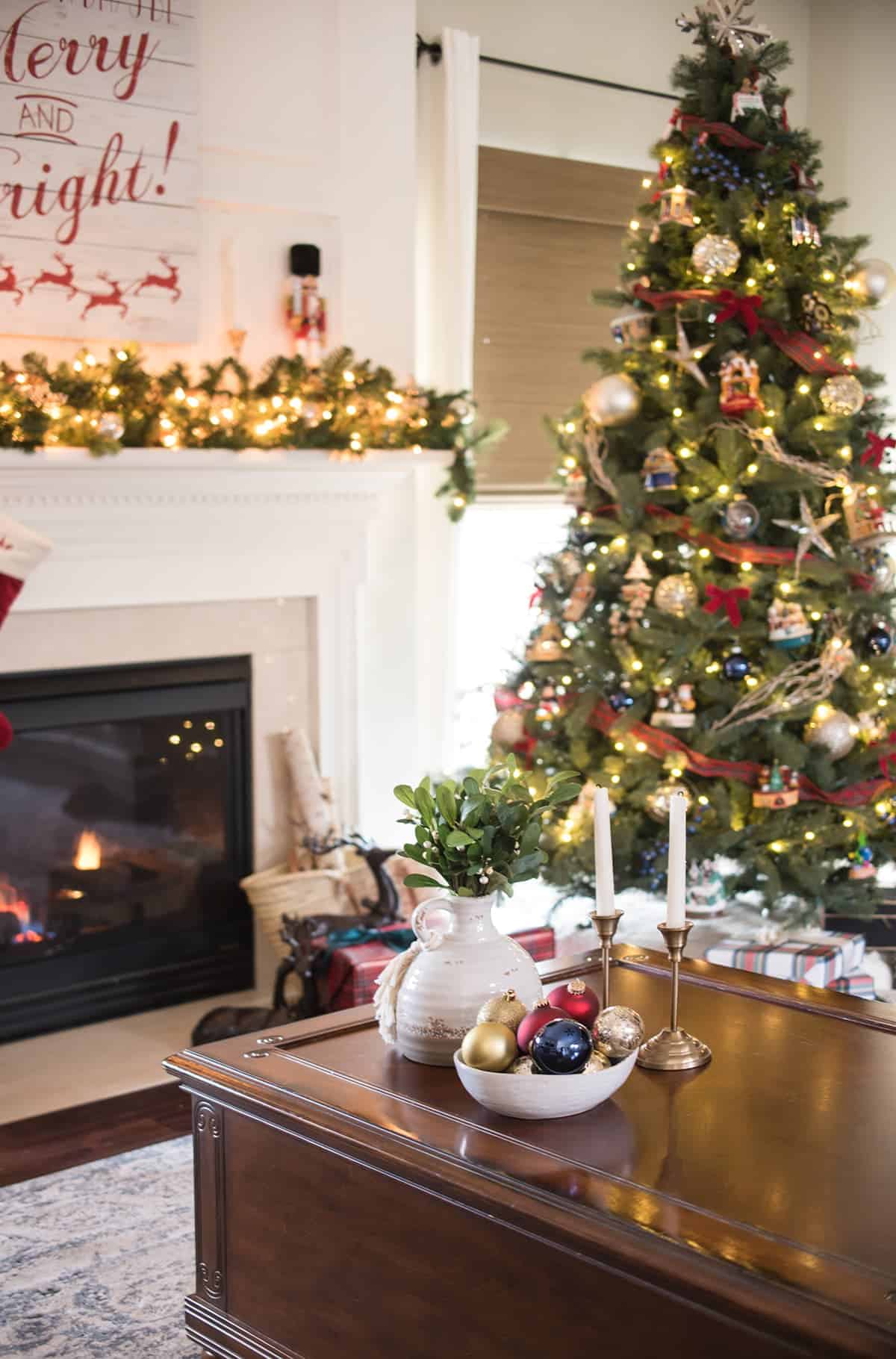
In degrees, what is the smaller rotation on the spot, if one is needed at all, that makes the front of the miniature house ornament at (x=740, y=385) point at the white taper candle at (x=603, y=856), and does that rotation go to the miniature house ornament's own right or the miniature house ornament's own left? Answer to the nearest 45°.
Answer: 0° — it already faces it

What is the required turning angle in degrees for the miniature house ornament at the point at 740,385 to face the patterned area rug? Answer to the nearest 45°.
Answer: approximately 45° to its right

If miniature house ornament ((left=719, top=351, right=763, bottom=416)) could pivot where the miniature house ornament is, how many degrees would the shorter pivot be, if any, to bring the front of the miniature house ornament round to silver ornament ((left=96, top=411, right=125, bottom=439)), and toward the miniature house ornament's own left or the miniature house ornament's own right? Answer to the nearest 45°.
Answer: approximately 90° to the miniature house ornament's own right

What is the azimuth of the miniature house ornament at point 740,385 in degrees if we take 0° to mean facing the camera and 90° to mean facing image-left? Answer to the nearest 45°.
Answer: approximately 0°

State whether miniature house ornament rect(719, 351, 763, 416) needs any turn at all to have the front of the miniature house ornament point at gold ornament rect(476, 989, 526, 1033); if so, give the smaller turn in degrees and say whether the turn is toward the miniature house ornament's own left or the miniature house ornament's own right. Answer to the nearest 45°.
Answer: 0° — it already faces it

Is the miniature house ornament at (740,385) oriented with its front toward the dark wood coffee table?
yes

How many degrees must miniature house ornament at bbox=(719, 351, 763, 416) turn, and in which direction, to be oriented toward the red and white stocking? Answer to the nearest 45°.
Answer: approximately 45° to its right

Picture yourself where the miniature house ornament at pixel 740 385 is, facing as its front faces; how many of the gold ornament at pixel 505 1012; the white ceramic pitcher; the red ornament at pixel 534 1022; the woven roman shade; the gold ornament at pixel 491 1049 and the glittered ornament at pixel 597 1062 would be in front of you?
5
